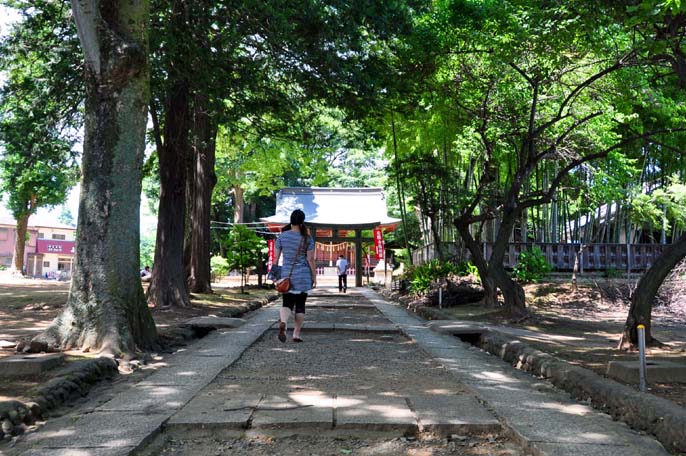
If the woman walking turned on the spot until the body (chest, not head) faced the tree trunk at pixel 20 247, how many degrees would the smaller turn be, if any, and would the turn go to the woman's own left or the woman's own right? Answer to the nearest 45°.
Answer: approximately 45° to the woman's own left

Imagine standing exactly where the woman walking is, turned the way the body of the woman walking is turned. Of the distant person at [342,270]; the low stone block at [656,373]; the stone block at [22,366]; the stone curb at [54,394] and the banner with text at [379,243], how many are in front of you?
2

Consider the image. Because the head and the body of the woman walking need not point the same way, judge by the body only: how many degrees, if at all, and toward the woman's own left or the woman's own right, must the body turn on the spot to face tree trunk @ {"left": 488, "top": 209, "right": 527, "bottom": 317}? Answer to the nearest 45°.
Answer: approximately 45° to the woman's own right

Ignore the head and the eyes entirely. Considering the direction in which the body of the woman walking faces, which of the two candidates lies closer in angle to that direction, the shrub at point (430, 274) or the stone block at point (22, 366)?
the shrub

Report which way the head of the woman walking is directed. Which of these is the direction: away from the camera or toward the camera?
away from the camera

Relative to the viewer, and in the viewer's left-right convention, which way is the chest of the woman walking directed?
facing away from the viewer

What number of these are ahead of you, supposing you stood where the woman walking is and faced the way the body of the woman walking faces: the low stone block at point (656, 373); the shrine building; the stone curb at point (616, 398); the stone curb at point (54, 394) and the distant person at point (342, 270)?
2

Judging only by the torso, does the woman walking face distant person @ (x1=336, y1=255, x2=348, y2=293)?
yes

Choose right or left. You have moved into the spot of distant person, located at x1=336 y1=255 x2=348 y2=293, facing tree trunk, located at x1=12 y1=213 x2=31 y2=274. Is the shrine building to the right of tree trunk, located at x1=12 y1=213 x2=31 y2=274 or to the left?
right

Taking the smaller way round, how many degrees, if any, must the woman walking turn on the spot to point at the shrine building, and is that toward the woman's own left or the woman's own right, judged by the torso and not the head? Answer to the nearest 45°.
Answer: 0° — they already face it
